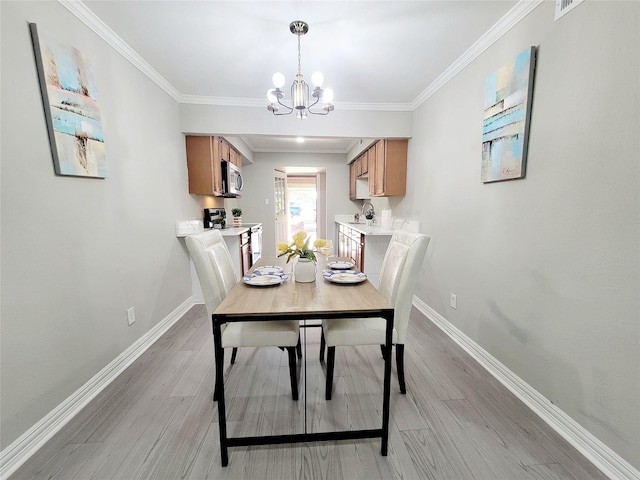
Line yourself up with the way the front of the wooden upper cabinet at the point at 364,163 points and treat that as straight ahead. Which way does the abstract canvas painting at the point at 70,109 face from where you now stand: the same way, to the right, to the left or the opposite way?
the opposite way

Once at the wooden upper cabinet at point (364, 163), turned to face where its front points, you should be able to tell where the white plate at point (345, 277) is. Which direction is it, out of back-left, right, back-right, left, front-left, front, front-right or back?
left

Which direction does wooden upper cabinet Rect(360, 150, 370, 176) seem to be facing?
to the viewer's left

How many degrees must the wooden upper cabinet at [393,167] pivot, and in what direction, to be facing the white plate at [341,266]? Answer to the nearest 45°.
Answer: approximately 90° to its left

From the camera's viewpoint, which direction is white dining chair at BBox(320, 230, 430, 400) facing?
to the viewer's left

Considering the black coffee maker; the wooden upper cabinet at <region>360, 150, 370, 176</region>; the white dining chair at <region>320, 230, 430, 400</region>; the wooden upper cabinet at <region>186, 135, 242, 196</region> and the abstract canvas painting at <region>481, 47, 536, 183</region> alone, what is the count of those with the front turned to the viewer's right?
2

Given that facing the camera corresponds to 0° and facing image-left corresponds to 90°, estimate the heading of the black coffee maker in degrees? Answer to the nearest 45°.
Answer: approximately 270°

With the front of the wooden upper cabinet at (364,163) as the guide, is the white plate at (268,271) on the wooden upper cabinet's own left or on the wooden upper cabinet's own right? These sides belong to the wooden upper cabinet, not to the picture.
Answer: on the wooden upper cabinet's own left

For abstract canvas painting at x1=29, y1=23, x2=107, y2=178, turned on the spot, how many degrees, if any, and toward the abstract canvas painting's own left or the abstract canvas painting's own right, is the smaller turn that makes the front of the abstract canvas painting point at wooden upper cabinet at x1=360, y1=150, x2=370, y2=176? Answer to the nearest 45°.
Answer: approximately 45° to the abstract canvas painting's own left

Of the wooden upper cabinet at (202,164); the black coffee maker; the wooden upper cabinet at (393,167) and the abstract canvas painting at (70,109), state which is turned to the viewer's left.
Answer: the wooden upper cabinet at (393,167)

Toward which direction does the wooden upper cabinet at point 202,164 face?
to the viewer's right

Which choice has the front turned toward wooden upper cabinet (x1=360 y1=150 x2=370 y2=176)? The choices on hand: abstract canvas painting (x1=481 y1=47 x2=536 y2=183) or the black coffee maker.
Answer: the black coffee maker

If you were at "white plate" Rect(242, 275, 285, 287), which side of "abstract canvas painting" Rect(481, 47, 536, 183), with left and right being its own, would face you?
front

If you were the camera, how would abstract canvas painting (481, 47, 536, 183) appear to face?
facing the viewer and to the left of the viewer
